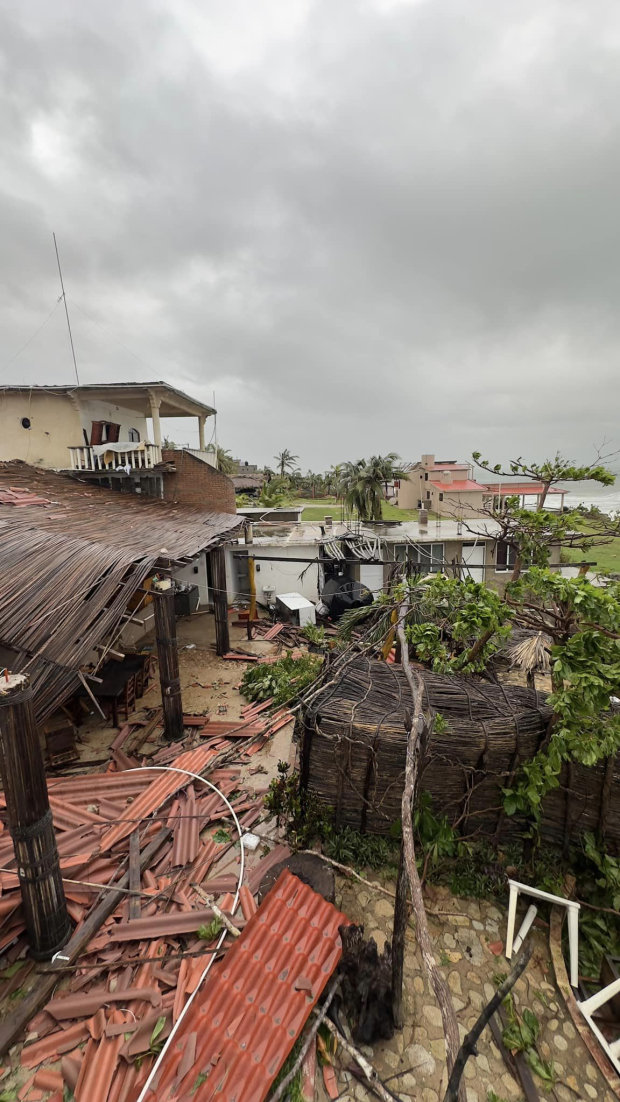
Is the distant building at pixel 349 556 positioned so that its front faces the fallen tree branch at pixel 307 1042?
yes

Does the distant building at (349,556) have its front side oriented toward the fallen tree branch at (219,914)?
yes

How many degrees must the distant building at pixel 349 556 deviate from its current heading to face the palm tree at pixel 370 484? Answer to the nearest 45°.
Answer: approximately 180°

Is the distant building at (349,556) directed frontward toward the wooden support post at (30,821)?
yes

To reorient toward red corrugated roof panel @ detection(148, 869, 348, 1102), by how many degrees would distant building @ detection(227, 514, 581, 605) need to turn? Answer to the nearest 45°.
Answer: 0° — it already faces it

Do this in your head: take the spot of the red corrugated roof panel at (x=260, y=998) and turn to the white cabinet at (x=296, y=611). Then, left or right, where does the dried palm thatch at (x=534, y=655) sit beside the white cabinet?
right

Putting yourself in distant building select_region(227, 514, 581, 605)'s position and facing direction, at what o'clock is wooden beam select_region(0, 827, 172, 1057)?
The wooden beam is roughly at 12 o'clock from the distant building.

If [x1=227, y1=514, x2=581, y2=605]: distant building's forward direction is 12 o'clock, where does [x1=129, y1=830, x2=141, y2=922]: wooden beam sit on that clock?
The wooden beam is roughly at 12 o'clock from the distant building.

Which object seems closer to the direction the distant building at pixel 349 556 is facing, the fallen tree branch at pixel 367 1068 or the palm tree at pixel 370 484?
the fallen tree branch
